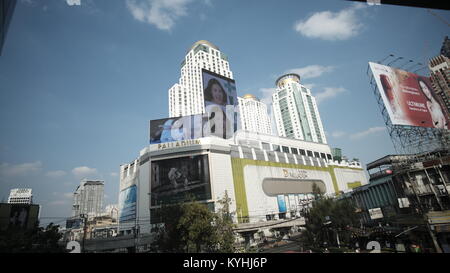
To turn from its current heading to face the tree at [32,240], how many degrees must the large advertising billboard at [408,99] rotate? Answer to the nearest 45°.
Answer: approximately 90° to its right

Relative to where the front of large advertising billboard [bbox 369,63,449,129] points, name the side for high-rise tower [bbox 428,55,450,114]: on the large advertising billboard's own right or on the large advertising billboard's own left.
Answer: on the large advertising billboard's own left

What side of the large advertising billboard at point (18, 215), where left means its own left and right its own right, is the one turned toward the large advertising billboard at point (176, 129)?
left

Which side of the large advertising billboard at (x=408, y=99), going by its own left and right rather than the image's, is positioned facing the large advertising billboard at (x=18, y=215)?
right

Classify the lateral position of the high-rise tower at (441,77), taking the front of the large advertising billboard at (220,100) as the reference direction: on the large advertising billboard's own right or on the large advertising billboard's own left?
on the large advertising billboard's own left

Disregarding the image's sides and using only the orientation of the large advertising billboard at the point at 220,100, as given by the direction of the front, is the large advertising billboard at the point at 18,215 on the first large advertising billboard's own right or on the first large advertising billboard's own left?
on the first large advertising billboard's own right
